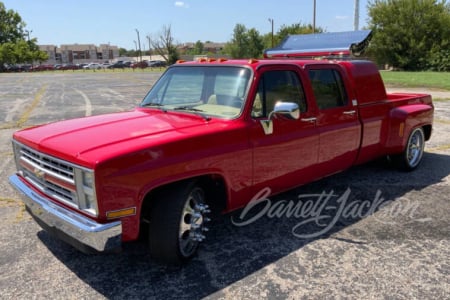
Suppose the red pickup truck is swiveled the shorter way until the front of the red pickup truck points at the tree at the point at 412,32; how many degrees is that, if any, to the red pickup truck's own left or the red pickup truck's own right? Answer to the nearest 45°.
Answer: approximately 180°

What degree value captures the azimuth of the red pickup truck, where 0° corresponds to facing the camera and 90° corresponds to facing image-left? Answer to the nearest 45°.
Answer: approximately 45°
